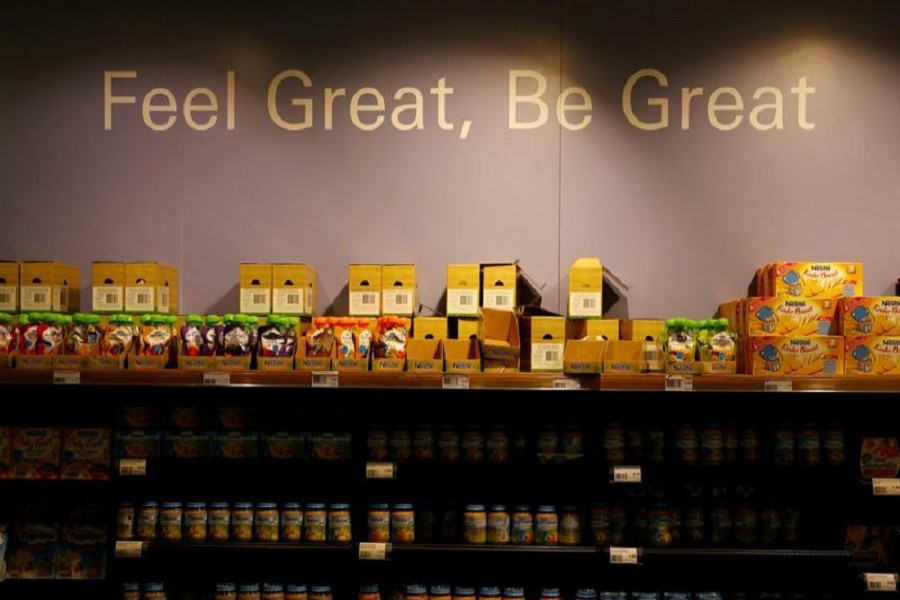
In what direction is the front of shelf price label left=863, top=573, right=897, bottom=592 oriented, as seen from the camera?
facing the viewer

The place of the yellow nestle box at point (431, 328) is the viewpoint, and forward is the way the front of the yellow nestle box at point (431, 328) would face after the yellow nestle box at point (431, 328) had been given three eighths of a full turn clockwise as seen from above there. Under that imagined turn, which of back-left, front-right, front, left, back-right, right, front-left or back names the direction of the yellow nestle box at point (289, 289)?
front-left

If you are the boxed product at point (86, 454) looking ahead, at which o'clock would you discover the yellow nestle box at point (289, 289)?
The yellow nestle box is roughly at 10 o'clock from the boxed product.

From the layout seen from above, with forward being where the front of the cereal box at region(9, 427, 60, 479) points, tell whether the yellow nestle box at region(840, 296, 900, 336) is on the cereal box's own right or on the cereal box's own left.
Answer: on the cereal box's own left

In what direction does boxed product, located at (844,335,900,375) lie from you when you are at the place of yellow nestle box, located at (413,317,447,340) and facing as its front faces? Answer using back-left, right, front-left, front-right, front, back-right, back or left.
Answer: left

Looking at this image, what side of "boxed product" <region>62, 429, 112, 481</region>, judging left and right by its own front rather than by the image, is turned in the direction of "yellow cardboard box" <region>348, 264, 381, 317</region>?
left

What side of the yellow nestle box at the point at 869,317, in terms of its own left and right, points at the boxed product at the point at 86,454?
right

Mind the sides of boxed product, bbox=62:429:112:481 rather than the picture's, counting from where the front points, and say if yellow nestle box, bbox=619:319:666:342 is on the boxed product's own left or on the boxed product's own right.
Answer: on the boxed product's own left

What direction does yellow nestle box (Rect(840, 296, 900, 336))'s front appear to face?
toward the camera

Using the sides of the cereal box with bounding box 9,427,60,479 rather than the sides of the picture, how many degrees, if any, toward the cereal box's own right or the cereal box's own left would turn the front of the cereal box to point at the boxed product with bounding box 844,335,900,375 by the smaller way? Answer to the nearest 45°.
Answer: approximately 45° to the cereal box's own left

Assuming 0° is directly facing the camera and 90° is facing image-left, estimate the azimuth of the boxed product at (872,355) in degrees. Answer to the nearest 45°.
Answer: approximately 0°

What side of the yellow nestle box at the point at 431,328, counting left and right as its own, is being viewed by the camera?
front

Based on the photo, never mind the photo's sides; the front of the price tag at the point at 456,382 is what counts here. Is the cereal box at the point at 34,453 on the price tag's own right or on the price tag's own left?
on the price tag's own right
